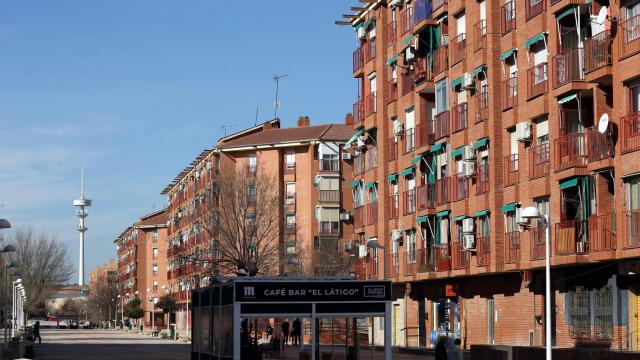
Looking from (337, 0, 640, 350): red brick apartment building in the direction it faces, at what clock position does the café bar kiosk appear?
The café bar kiosk is roughly at 11 o'clock from the red brick apartment building.

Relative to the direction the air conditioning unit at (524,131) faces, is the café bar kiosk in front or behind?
in front

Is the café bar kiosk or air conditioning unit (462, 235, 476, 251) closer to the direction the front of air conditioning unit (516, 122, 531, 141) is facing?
the café bar kiosk

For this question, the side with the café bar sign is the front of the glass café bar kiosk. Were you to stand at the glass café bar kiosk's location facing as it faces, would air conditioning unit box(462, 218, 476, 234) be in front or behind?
behind

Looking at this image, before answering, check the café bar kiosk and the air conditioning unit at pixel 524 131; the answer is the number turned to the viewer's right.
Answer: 0

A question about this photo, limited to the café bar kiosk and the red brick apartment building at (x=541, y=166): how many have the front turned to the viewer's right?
0
